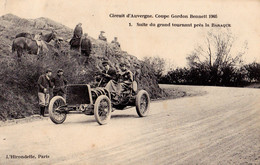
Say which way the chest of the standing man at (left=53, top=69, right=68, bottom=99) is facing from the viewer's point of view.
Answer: toward the camera

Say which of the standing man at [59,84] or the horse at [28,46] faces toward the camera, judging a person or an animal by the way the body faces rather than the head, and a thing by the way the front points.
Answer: the standing man

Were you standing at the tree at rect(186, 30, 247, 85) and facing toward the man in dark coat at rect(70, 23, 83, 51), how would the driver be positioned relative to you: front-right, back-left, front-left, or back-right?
front-left

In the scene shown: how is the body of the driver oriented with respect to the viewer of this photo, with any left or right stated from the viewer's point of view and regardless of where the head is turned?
facing the viewer and to the left of the viewer

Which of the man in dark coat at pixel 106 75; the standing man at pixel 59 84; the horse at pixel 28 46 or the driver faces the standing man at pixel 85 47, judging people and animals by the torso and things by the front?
the horse

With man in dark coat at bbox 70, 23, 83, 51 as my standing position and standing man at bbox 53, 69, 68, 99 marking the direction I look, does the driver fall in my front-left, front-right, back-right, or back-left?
front-left

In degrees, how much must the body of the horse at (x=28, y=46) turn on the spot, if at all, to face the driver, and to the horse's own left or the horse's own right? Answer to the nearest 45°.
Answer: approximately 45° to the horse's own right

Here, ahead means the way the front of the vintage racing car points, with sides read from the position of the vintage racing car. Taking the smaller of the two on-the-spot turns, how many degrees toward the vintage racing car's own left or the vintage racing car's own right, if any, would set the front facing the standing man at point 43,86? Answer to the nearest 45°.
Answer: approximately 90° to the vintage racing car's own right
